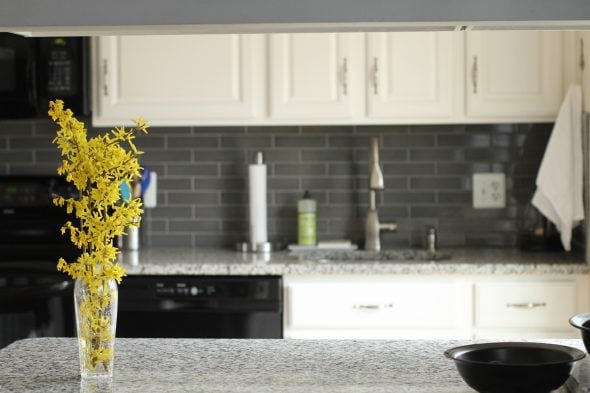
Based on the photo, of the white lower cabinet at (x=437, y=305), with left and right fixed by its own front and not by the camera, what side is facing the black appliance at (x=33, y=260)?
right

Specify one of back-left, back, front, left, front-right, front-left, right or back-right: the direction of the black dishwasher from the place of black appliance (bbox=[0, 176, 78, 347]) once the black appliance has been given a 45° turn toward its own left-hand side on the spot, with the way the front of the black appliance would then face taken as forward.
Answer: front

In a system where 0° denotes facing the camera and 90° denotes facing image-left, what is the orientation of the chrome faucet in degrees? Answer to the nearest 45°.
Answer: approximately 0°

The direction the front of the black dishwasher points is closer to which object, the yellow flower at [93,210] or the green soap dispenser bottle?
the yellow flower

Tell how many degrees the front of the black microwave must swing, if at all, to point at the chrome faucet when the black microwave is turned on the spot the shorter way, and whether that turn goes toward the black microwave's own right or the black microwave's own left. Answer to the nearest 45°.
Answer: approximately 90° to the black microwave's own left

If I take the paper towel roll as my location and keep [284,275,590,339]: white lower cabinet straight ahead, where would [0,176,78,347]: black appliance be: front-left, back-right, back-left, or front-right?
back-right

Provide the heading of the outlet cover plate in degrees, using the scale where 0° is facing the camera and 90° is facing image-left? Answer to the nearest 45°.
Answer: approximately 0°

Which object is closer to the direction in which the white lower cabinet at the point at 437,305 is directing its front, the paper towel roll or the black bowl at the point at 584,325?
the black bowl

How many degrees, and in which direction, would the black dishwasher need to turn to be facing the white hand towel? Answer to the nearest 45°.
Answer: approximately 90° to its left

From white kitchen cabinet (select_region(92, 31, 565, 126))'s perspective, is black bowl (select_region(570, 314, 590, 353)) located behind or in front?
in front

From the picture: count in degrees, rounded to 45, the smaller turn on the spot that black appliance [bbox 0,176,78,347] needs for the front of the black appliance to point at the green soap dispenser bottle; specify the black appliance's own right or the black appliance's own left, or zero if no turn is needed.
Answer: approximately 90° to the black appliance's own left
